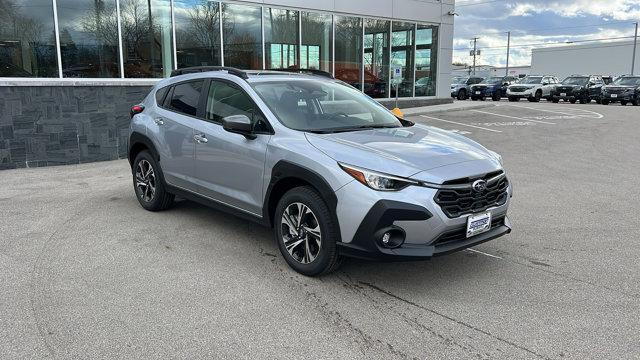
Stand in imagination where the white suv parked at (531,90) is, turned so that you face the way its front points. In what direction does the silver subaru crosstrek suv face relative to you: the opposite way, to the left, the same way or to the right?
to the left

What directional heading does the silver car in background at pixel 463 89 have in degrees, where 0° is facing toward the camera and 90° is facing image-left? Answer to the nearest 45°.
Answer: approximately 45°

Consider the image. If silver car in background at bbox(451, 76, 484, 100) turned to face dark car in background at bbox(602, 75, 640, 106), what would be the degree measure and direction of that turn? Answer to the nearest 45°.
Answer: approximately 90° to its left

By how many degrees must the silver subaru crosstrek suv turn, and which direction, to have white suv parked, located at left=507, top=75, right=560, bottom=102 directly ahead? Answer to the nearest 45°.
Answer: approximately 90° to its left

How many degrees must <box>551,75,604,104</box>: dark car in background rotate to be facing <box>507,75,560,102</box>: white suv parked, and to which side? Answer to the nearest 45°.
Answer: approximately 45° to its right

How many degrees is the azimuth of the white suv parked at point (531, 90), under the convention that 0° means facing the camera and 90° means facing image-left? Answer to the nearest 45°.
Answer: approximately 45°

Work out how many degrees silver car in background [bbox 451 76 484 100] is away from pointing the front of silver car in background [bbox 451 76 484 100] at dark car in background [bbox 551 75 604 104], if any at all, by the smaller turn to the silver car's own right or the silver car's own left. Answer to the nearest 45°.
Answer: approximately 90° to the silver car's own left

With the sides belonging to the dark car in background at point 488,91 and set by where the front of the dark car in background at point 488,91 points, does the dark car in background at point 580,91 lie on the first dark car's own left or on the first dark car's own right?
on the first dark car's own left

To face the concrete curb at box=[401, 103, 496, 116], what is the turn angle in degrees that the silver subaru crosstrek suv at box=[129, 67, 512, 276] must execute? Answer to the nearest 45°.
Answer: approximately 135° to its left
